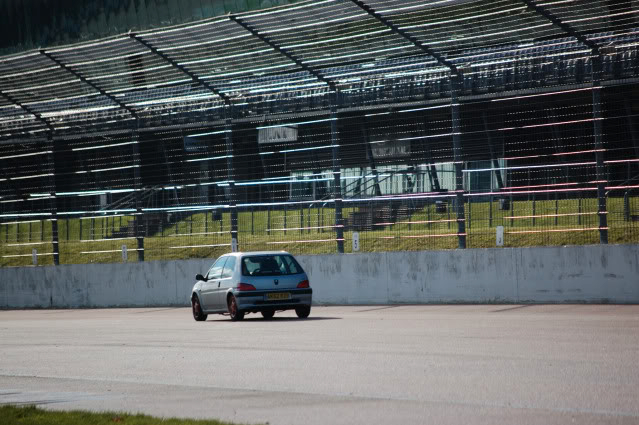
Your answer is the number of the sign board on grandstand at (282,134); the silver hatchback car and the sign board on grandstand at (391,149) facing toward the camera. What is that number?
2

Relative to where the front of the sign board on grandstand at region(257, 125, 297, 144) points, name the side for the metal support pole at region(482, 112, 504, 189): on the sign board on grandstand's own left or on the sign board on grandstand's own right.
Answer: on the sign board on grandstand's own left

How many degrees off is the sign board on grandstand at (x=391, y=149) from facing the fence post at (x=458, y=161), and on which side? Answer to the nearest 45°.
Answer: approximately 45° to its left

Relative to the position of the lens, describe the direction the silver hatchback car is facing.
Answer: facing away from the viewer and to the left of the viewer

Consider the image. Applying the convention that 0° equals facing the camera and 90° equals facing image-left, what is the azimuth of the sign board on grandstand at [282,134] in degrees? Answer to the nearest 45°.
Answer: approximately 0°
